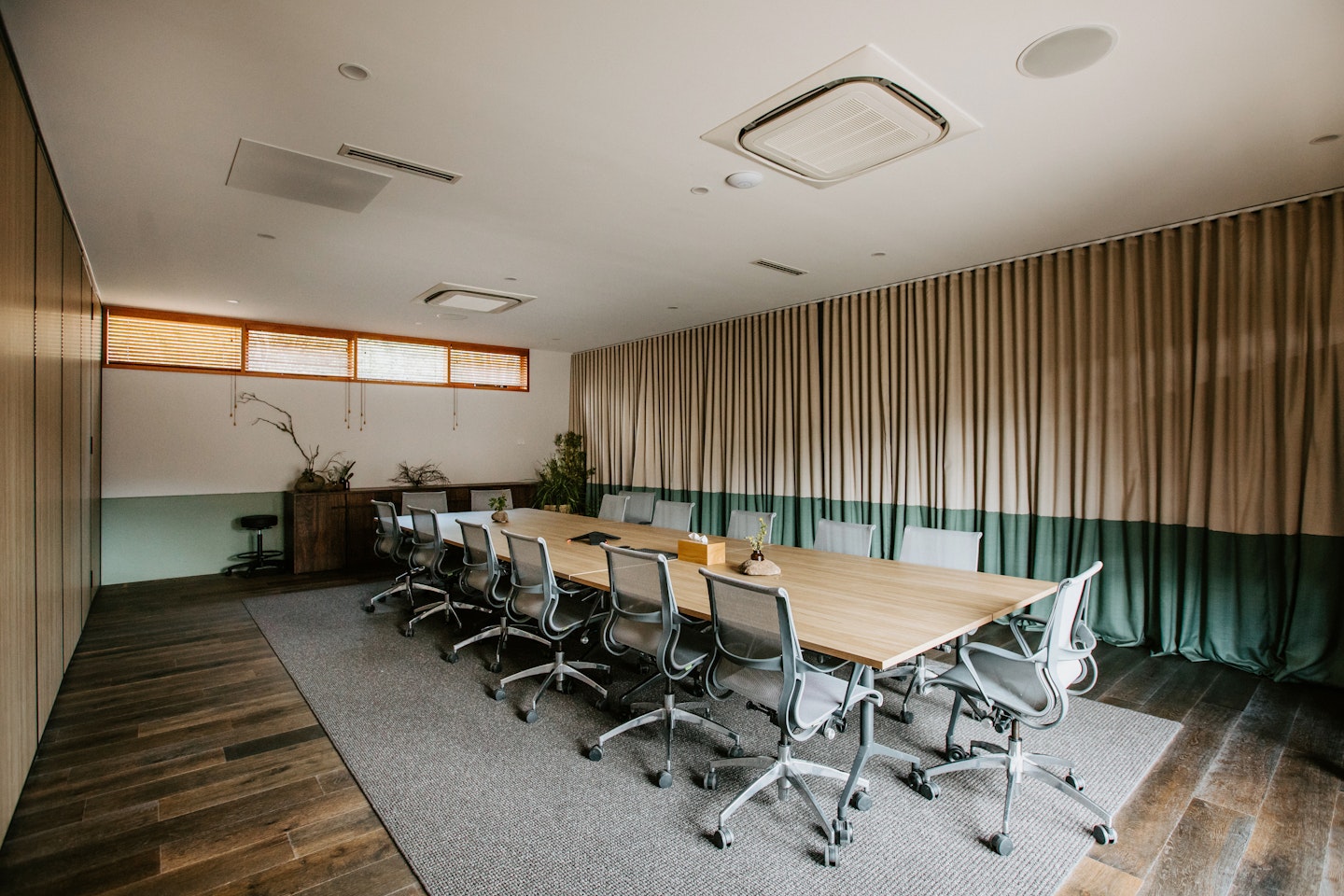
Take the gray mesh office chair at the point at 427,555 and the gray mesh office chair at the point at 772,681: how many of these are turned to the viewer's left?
0

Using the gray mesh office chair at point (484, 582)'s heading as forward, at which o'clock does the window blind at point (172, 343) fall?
The window blind is roughly at 9 o'clock from the gray mesh office chair.

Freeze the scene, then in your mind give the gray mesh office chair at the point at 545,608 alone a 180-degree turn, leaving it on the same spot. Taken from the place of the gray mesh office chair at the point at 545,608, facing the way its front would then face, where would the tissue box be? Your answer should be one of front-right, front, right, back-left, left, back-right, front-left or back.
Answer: back-left

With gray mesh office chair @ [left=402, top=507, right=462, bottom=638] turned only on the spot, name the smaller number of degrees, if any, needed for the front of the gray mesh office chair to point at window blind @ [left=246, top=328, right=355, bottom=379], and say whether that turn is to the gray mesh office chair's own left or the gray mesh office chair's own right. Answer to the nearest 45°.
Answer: approximately 90° to the gray mesh office chair's own left

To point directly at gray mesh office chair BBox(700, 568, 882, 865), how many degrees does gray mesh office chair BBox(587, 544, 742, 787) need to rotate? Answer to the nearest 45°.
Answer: approximately 90° to its right

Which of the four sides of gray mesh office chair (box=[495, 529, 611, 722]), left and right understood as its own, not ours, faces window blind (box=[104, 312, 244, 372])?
left

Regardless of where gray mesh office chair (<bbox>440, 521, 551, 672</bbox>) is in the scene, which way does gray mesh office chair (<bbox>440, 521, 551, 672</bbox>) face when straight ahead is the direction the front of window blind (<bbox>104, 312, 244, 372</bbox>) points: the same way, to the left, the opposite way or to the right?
to the left

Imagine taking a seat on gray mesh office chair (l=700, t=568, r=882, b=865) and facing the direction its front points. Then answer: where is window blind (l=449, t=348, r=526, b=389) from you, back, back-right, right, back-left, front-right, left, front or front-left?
left

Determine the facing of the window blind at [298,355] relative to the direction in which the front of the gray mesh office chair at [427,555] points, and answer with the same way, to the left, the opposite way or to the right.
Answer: to the right

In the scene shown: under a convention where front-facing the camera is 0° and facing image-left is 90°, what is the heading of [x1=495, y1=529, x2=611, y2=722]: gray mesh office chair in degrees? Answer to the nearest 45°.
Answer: approximately 225°

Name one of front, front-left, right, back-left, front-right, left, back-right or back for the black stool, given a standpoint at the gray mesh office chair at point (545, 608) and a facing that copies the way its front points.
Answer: left

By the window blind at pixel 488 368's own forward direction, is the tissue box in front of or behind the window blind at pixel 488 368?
in front

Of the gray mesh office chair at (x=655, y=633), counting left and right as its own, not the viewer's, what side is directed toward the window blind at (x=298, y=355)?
left

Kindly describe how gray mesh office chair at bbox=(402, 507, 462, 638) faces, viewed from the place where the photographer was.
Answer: facing away from the viewer and to the right of the viewer

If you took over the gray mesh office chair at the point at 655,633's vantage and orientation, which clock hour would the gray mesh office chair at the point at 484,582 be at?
the gray mesh office chair at the point at 484,582 is roughly at 9 o'clock from the gray mesh office chair at the point at 655,633.

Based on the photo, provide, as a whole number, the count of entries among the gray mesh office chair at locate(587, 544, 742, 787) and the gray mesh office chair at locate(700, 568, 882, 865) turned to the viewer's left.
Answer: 0

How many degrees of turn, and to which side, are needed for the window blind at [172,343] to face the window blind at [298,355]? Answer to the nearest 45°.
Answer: approximately 45° to its left
